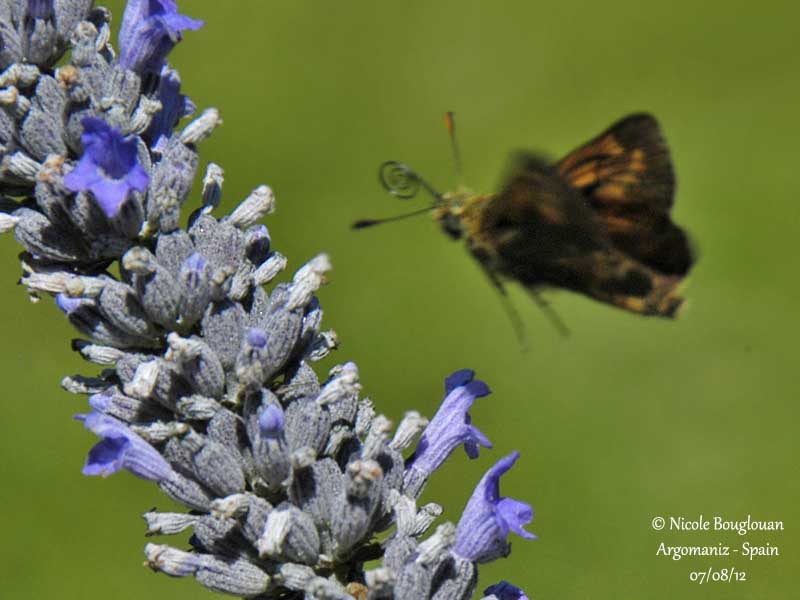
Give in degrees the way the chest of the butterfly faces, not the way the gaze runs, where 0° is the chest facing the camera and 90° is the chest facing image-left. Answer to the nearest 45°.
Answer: approximately 90°

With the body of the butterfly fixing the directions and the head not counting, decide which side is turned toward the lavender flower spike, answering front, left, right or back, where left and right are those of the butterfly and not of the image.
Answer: front

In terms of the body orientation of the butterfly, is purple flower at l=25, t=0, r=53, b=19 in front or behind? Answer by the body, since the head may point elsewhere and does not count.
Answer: in front
